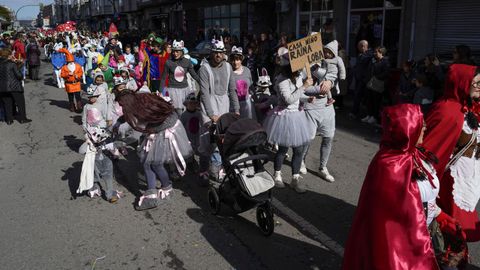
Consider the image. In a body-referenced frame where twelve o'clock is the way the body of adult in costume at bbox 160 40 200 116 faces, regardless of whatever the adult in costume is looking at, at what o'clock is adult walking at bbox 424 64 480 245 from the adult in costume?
The adult walking is roughly at 11 o'clock from the adult in costume.

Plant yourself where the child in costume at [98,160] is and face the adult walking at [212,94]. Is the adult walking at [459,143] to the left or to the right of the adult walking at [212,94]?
right

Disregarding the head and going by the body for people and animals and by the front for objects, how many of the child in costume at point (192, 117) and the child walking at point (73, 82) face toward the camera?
2

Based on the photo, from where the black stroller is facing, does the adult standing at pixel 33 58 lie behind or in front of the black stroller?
behind

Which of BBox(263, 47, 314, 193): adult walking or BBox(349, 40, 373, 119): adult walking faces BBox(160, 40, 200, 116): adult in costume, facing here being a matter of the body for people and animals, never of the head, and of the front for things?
BBox(349, 40, 373, 119): adult walking

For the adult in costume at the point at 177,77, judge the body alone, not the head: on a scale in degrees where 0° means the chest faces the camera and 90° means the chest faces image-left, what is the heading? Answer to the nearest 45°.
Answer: approximately 0°

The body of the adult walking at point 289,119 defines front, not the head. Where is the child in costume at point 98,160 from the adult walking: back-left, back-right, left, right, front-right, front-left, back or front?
back-right

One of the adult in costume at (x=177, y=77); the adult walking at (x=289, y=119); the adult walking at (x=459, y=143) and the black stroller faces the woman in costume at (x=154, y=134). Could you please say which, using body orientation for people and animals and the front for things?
the adult in costume at (x=177, y=77)

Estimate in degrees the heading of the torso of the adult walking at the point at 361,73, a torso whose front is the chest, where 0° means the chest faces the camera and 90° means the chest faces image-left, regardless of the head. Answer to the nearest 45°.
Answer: approximately 45°

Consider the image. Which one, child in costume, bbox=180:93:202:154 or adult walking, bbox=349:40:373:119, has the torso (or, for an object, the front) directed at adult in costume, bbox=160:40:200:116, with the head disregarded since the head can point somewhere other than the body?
the adult walking

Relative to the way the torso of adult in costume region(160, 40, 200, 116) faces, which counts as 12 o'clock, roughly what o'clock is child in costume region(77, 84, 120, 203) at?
child in costume region(77, 84, 120, 203) is roughly at 1 o'clock from adult in costume region(160, 40, 200, 116).
